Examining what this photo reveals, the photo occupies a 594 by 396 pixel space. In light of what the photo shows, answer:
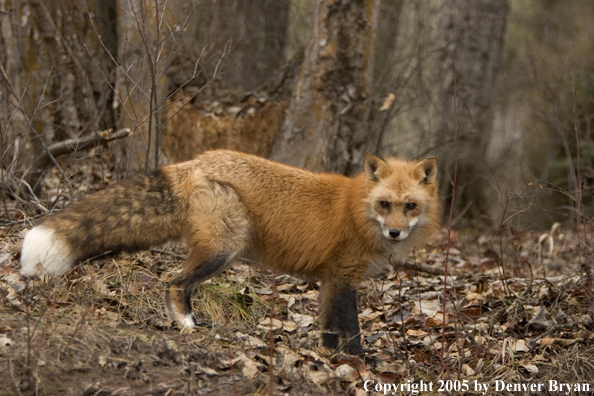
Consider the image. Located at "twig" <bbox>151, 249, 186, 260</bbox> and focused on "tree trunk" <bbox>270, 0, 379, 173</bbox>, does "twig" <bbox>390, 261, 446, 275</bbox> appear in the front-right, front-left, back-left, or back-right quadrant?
front-right

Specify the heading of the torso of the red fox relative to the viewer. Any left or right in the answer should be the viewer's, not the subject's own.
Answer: facing to the right of the viewer

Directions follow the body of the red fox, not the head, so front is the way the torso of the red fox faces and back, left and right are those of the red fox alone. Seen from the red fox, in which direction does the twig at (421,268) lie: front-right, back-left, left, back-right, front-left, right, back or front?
front-left

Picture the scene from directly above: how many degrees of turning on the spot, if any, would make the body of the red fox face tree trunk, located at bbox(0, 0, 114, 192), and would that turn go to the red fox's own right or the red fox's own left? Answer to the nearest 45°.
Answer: approximately 135° to the red fox's own left

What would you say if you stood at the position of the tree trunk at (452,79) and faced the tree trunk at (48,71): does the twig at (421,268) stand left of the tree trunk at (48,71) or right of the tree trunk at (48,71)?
left

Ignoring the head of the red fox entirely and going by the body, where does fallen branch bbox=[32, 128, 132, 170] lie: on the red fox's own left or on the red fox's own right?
on the red fox's own left

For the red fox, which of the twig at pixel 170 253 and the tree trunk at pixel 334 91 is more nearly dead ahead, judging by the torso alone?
the tree trunk

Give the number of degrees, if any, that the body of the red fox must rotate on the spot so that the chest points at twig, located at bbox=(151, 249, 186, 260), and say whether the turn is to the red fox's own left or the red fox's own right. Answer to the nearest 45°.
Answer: approximately 135° to the red fox's own left
